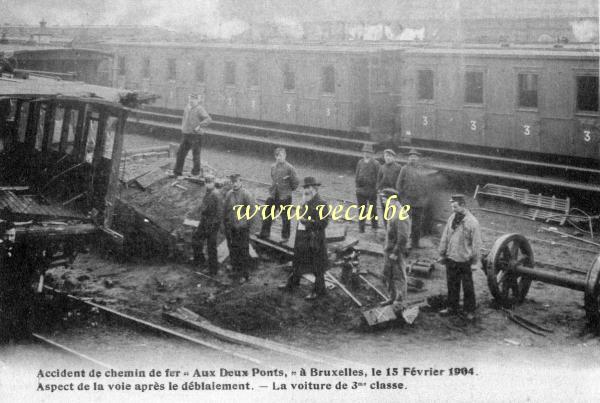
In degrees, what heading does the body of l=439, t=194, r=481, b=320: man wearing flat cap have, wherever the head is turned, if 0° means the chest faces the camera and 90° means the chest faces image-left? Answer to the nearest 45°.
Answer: approximately 45°

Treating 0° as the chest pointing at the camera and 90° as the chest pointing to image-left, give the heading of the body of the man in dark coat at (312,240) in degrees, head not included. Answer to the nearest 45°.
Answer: approximately 45°

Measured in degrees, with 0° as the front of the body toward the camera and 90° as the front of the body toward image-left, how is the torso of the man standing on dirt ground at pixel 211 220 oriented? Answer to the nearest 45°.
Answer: approximately 45°

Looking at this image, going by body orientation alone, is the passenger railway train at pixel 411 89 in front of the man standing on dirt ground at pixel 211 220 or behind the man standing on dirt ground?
behind
